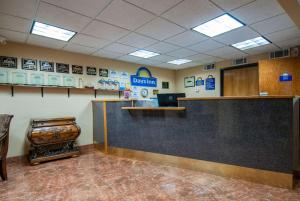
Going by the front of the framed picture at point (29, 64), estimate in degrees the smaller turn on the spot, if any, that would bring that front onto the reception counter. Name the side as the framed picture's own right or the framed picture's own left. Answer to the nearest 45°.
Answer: approximately 45° to the framed picture's own left

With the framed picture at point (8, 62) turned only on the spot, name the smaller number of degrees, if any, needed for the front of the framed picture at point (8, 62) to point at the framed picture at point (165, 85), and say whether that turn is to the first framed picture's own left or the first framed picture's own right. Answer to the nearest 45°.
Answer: approximately 90° to the first framed picture's own left

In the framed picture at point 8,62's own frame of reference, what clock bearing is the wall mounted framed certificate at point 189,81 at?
The wall mounted framed certificate is roughly at 9 o'clock from the framed picture.

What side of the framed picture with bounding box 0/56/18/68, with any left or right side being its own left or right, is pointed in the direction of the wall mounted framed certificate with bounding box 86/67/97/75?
left

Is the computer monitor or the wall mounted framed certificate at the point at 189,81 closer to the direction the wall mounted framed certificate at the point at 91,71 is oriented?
the computer monitor

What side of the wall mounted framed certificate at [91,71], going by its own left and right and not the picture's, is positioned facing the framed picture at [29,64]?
right

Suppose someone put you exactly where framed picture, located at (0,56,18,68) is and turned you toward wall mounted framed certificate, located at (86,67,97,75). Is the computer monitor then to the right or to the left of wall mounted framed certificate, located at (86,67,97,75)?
right

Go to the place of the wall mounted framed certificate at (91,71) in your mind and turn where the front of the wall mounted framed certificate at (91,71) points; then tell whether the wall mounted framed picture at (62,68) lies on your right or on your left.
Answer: on your right

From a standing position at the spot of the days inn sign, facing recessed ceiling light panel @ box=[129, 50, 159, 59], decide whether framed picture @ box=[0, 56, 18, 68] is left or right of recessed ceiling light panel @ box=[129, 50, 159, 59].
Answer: right
